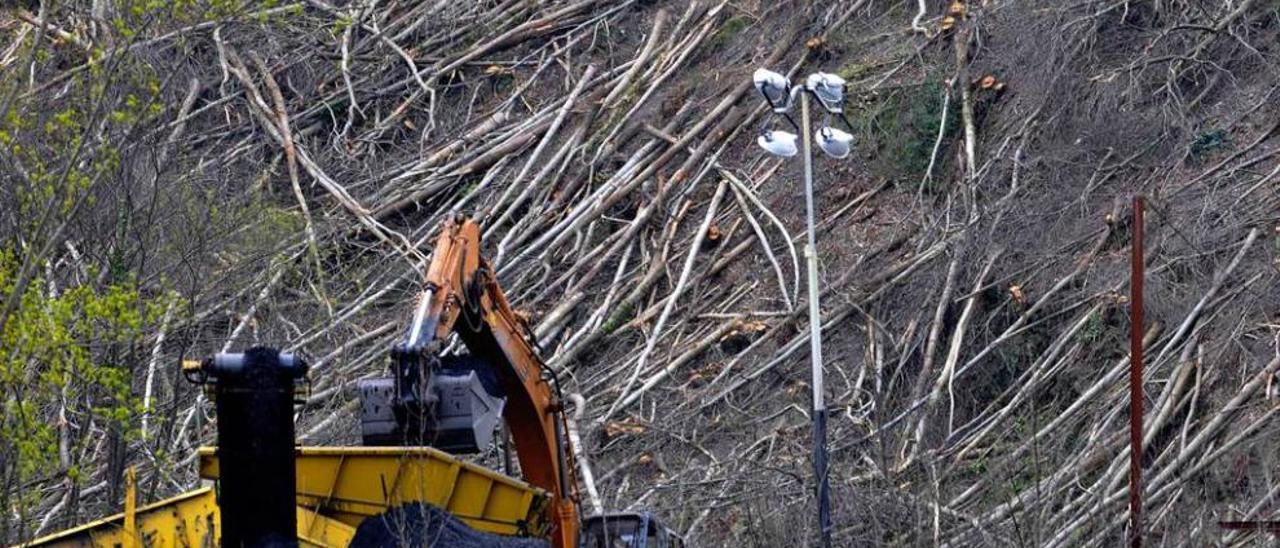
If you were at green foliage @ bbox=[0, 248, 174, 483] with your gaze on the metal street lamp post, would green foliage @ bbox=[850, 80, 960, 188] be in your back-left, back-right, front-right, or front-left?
front-left
